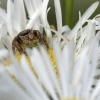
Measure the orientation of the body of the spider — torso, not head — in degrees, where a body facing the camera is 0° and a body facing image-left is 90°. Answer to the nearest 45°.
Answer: approximately 0°
